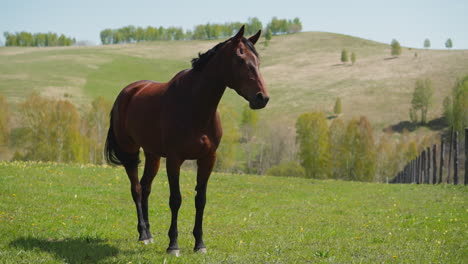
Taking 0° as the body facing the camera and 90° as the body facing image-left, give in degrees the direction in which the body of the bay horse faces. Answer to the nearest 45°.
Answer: approximately 315°

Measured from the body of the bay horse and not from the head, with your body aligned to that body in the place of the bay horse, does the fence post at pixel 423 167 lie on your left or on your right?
on your left
